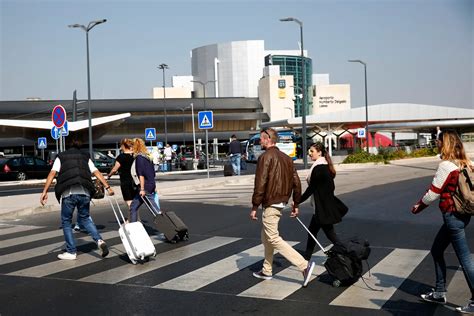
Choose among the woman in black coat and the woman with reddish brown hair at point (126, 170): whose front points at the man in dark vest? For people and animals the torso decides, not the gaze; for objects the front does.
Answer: the woman in black coat

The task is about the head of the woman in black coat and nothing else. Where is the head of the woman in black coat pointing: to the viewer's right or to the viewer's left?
to the viewer's left

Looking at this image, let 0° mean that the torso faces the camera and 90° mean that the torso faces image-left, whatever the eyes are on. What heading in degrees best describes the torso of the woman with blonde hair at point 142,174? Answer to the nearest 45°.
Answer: approximately 135°

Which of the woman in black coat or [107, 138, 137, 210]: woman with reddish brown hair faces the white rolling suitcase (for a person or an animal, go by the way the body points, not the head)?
the woman in black coat

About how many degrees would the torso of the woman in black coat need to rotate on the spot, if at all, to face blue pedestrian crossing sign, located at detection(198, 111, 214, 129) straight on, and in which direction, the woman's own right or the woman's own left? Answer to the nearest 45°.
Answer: approximately 90° to the woman's own right

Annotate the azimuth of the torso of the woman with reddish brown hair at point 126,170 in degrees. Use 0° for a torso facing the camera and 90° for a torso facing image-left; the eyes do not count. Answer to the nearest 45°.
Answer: approximately 135°

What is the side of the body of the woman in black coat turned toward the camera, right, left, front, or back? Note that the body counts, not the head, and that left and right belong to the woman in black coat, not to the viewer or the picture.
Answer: left

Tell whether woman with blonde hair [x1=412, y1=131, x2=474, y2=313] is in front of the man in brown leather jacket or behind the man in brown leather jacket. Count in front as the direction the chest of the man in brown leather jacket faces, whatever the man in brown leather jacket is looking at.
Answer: behind

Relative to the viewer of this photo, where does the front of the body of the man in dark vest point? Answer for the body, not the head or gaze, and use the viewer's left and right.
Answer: facing away from the viewer and to the left of the viewer

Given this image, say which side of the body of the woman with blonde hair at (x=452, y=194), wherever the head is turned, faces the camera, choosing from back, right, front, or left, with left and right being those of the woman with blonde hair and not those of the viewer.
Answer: left

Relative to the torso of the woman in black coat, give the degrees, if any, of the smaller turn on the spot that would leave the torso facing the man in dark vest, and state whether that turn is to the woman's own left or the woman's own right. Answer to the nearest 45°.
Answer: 0° — they already face them

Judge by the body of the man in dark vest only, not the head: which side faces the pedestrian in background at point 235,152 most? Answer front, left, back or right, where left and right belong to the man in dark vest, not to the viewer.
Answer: right

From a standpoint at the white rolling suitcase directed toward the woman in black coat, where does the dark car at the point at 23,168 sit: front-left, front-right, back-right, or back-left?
back-left

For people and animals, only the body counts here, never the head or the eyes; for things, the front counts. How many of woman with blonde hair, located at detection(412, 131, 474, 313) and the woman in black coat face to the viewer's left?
2

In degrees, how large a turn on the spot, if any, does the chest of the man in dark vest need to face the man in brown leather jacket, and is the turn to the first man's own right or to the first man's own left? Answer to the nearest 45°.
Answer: approximately 180°

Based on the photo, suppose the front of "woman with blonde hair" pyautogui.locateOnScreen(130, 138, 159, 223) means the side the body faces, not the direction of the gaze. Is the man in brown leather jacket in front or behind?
behind

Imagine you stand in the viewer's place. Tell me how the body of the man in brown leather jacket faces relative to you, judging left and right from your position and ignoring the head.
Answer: facing away from the viewer and to the left of the viewer
